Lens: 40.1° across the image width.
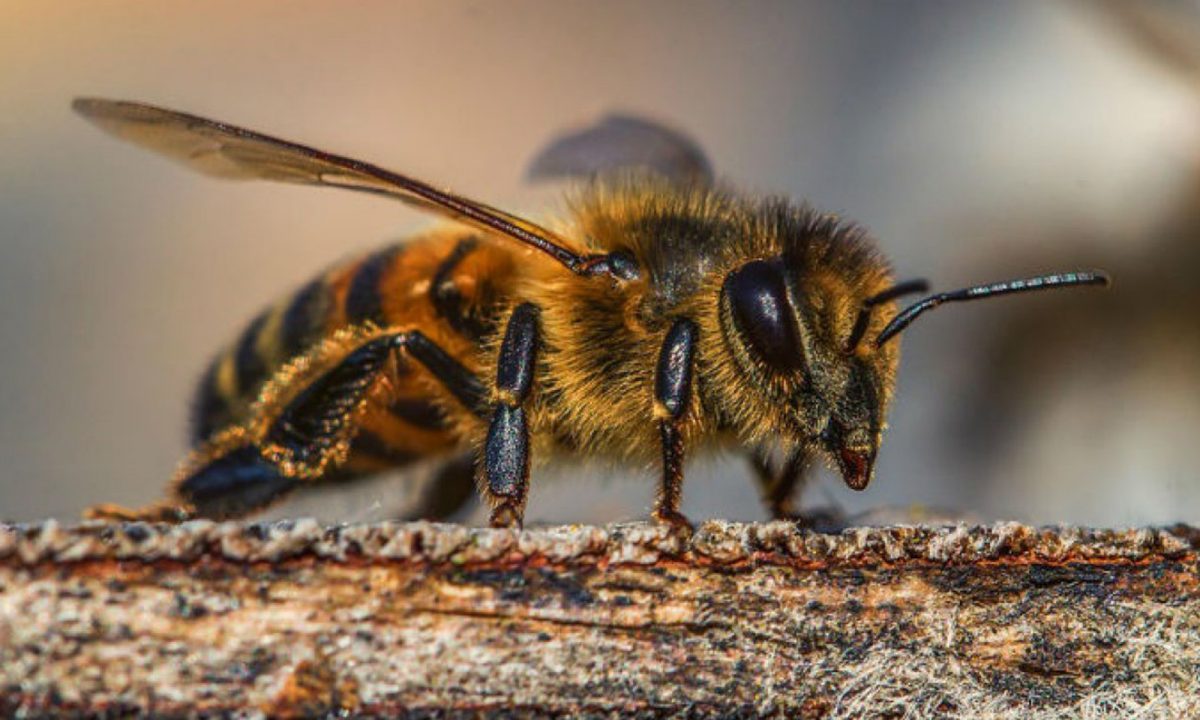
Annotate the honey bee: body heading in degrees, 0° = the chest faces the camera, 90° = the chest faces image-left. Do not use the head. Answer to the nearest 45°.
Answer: approximately 270°
